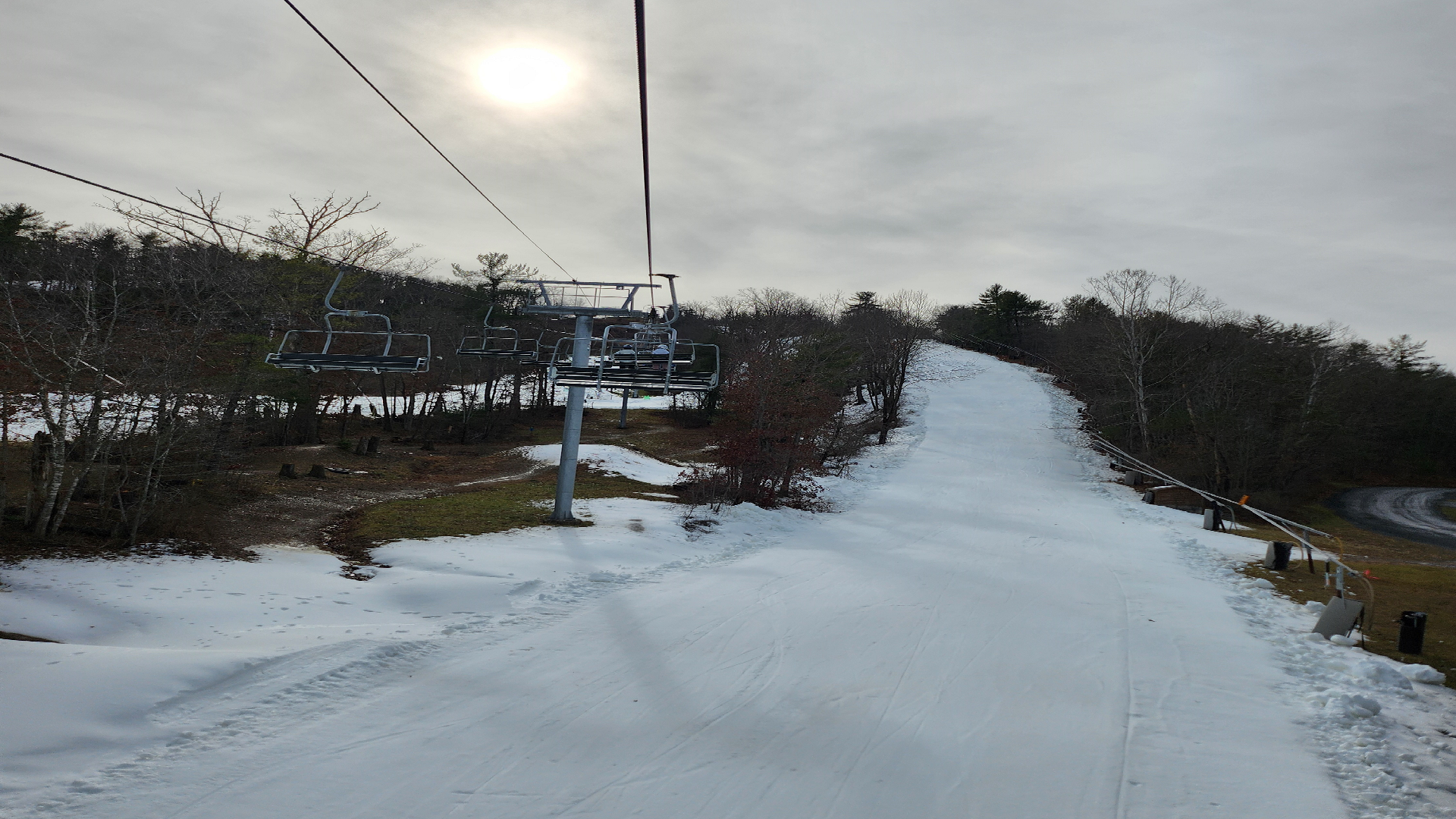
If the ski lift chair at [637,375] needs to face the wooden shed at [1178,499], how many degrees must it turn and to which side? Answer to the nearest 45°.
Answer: approximately 45° to its right

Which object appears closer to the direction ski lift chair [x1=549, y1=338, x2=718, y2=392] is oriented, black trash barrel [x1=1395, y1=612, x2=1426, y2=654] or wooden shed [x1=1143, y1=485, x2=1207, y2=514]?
the wooden shed

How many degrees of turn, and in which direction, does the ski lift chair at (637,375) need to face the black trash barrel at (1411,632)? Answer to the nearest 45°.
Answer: approximately 135° to its right

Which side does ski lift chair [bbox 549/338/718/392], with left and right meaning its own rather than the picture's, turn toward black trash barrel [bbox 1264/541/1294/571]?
right

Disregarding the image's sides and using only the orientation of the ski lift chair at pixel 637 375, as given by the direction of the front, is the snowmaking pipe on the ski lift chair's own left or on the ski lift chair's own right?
on the ski lift chair's own right

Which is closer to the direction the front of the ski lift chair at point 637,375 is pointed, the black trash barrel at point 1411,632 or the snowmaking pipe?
the snowmaking pipe

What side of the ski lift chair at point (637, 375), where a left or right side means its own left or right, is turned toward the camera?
back
